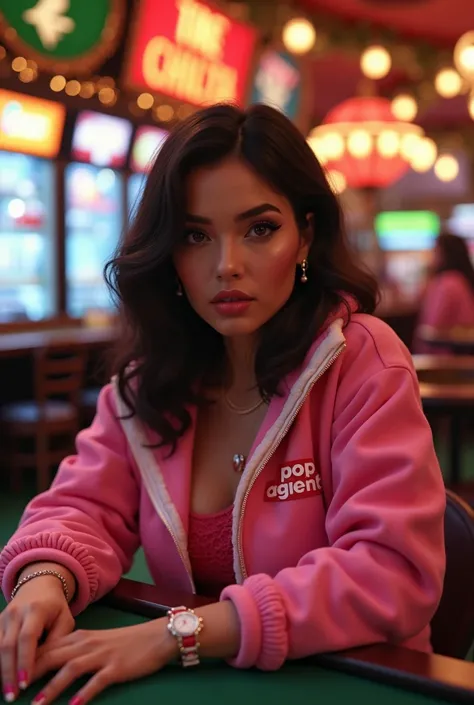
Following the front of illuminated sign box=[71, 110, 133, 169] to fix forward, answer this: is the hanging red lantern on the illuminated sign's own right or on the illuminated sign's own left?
on the illuminated sign's own left

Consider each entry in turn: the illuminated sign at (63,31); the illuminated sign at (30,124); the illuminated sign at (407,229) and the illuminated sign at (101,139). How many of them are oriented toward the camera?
4

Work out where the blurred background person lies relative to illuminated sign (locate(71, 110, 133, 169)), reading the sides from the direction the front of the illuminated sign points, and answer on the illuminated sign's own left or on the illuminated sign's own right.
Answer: on the illuminated sign's own left

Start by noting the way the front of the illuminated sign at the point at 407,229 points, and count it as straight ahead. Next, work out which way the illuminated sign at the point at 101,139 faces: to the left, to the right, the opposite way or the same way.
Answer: the same way

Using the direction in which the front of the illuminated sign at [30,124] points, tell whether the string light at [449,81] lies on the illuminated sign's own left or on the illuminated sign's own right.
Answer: on the illuminated sign's own left

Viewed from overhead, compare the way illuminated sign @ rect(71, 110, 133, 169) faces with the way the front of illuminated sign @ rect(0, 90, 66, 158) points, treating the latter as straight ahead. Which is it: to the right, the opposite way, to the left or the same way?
the same way

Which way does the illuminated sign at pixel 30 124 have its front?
toward the camera

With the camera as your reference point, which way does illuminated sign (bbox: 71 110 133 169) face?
facing the viewer

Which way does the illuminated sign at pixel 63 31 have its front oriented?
toward the camera

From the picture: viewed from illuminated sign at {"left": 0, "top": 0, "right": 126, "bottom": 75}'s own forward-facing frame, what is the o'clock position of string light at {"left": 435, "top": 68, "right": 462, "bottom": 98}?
The string light is roughly at 8 o'clock from the illuminated sign.
